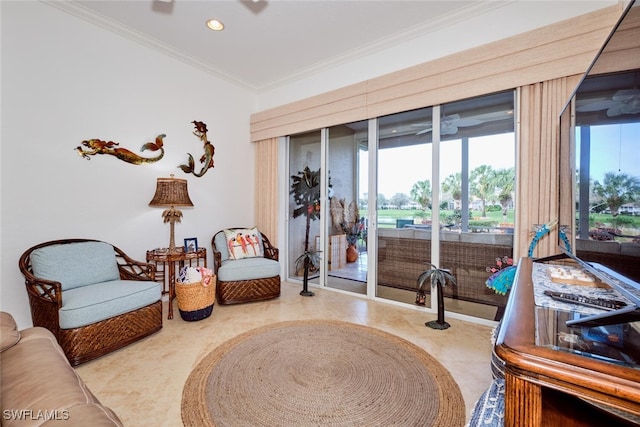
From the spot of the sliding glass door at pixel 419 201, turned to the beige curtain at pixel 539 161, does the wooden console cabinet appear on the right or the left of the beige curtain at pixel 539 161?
right

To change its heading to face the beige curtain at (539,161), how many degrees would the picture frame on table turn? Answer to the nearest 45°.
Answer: approximately 45° to its left

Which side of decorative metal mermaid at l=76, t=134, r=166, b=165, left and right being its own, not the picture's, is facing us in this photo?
left

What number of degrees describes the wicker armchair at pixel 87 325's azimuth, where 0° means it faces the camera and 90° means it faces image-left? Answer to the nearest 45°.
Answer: approximately 315°

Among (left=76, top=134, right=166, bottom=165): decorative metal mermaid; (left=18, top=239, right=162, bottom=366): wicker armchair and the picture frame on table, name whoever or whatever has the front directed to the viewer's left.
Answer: the decorative metal mermaid

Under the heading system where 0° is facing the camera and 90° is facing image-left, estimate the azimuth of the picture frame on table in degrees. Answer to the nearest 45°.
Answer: approximately 0°

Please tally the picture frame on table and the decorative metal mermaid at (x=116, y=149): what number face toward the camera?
1

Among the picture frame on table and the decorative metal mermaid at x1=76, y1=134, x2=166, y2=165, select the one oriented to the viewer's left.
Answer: the decorative metal mermaid

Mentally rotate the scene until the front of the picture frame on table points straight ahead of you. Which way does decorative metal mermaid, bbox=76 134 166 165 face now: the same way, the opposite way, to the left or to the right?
to the right
